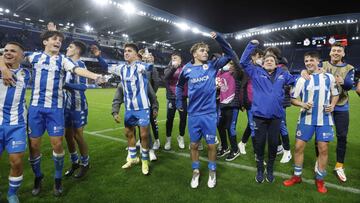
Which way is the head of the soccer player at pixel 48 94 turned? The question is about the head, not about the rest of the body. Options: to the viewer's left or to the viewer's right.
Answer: to the viewer's right

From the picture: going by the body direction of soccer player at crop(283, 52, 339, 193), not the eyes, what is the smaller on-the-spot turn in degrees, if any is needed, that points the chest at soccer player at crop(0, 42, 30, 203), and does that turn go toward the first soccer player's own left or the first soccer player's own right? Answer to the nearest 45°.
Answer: approximately 45° to the first soccer player's own right

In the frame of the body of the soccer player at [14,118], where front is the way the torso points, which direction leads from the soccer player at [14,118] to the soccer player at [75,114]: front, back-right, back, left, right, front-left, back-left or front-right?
back-left

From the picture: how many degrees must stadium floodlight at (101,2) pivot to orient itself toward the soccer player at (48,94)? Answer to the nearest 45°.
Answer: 0° — it already faces them

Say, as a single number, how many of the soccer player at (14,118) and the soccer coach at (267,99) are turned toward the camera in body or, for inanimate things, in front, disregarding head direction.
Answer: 2

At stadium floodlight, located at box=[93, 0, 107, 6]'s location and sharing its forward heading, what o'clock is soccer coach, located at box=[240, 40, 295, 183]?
The soccer coach is roughly at 12 o'clock from the stadium floodlight.
